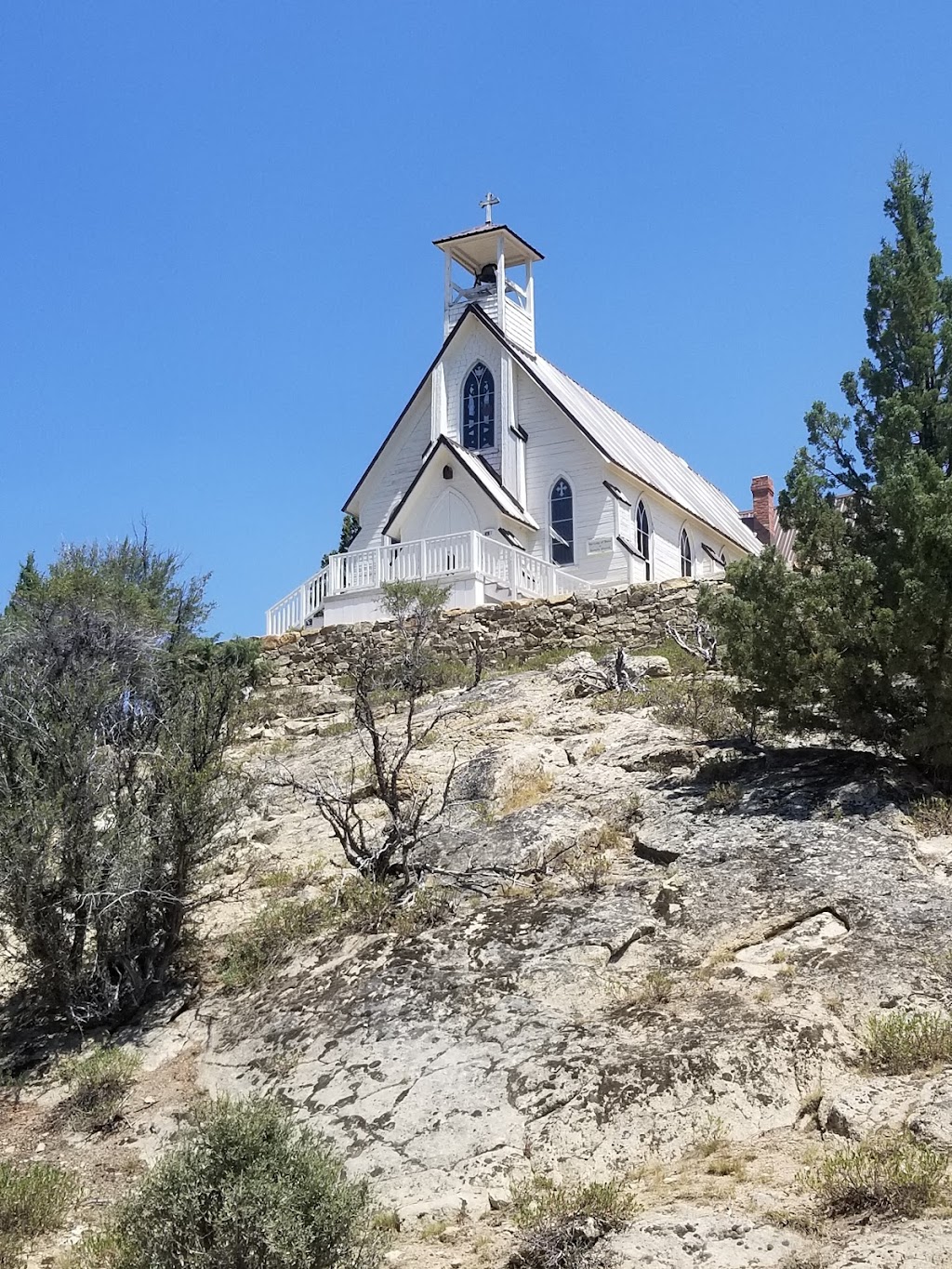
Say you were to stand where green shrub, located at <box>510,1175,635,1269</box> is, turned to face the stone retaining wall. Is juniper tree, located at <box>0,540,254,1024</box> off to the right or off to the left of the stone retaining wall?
left

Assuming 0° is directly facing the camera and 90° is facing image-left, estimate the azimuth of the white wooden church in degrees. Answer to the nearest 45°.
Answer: approximately 45°

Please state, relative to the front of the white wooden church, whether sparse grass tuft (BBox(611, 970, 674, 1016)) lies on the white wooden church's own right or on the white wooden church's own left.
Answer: on the white wooden church's own left

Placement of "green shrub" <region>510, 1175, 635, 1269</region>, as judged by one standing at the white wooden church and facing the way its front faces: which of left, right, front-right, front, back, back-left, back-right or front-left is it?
front-left

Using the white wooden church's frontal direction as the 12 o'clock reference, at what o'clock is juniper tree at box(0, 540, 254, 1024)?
The juniper tree is roughly at 11 o'clock from the white wooden church.

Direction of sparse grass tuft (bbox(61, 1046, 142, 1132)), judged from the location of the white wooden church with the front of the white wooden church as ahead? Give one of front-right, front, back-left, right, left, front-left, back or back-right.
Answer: front-left

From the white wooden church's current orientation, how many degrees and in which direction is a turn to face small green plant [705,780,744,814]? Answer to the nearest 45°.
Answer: approximately 45° to its left

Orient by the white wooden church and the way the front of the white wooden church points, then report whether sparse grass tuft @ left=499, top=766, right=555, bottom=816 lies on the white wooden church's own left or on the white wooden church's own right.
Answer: on the white wooden church's own left

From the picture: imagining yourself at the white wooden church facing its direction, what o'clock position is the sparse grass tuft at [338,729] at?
The sparse grass tuft is roughly at 11 o'clock from the white wooden church.

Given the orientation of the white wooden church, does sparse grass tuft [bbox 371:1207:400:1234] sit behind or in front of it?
in front

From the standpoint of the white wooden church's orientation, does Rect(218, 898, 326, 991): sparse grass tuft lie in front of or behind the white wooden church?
in front
